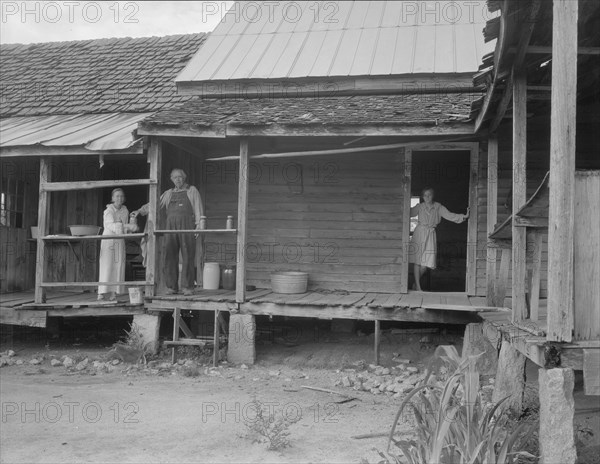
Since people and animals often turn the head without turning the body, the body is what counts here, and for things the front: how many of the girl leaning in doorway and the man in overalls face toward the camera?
2

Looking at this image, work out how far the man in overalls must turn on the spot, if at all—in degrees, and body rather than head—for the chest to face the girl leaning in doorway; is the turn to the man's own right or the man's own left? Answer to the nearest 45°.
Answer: approximately 90° to the man's own left

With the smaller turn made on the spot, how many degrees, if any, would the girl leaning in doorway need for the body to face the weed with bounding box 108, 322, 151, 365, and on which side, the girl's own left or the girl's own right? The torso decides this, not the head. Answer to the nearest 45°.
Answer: approximately 45° to the girl's own right

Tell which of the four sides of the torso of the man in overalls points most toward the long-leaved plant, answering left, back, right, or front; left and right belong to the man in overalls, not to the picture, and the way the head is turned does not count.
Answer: front

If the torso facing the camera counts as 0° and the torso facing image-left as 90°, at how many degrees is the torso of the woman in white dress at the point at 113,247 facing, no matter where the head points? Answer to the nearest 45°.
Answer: approximately 315°

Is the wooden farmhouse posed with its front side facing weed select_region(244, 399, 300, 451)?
yes

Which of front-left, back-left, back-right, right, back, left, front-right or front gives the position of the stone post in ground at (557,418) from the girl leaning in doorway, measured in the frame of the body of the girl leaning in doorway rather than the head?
front

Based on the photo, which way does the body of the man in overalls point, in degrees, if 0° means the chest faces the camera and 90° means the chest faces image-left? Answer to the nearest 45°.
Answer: approximately 0°

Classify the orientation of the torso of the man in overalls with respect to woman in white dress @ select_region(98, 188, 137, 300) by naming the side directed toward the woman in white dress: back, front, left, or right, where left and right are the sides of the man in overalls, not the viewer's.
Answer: right

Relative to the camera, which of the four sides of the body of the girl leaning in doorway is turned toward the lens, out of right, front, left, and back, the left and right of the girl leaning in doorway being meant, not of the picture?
front

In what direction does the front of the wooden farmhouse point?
toward the camera
